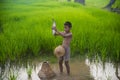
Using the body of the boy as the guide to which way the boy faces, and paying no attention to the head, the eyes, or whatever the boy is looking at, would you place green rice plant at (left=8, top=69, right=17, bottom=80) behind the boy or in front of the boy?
in front
